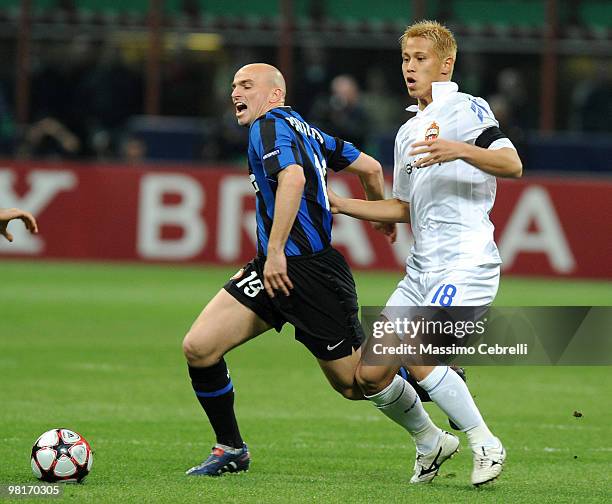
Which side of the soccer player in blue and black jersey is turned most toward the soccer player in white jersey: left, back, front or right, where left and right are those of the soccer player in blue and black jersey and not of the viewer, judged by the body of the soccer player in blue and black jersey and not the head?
back

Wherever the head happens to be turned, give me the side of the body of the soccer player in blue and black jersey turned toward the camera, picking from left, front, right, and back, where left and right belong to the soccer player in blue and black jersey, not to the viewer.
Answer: left

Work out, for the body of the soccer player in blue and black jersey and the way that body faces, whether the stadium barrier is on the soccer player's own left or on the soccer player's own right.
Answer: on the soccer player's own right

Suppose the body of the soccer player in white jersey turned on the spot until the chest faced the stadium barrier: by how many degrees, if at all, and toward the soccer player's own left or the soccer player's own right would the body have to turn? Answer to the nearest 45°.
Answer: approximately 135° to the soccer player's own right

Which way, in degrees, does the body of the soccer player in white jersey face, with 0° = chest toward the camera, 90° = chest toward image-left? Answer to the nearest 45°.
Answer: approximately 45°

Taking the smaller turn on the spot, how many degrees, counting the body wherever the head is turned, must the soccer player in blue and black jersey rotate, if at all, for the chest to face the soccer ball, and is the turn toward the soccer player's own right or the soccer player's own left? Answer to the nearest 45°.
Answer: approximately 45° to the soccer player's own left

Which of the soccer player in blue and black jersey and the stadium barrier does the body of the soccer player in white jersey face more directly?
the soccer player in blue and black jersey
